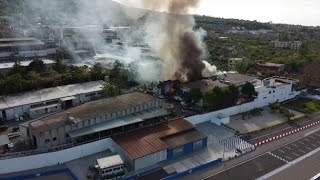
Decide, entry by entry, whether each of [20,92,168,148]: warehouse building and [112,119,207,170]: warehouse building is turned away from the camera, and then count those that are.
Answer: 0

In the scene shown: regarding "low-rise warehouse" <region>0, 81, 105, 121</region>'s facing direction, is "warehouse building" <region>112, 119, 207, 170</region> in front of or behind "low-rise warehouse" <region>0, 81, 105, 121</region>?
in front

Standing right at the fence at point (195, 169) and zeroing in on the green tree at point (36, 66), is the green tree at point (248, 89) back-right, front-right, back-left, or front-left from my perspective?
front-right

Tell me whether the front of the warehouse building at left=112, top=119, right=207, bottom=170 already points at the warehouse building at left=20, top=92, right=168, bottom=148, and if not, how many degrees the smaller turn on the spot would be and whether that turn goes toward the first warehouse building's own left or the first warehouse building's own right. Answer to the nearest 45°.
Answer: approximately 135° to the first warehouse building's own right

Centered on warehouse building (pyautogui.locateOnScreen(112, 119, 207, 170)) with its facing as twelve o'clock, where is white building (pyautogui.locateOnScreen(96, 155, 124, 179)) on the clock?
The white building is roughly at 3 o'clock from the warehouse building.

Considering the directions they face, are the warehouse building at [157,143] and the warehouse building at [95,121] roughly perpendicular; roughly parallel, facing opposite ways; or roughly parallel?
roughly parallel

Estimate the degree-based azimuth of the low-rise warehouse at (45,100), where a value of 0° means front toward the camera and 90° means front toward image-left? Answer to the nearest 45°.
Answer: approximately 315°

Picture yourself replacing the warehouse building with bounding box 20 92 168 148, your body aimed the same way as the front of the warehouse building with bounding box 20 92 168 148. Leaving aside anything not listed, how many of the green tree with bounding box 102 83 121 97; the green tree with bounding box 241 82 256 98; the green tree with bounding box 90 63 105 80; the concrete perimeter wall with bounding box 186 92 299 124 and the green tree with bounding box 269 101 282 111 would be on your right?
0

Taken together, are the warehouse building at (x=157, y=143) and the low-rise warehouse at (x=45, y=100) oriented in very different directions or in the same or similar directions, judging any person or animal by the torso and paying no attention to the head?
same or similar directions

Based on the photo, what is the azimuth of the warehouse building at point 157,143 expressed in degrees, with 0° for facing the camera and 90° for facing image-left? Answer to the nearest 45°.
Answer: approximately 315°

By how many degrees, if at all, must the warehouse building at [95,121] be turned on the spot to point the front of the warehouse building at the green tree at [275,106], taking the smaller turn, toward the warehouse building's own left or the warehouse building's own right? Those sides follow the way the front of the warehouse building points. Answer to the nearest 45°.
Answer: approximately 45° to the warehouse building's own left

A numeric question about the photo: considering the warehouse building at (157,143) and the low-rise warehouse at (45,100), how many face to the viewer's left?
0

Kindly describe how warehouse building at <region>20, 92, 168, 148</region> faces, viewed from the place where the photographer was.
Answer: facing the viewer and to the right of the viewer

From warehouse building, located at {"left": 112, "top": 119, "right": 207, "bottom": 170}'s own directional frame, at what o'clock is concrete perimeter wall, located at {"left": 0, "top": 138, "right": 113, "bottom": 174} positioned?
The concrete perimeter wall is roughly at 4 o'clock from the warehouse building.

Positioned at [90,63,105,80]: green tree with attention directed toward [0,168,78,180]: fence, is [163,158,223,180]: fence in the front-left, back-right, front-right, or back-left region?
front-left

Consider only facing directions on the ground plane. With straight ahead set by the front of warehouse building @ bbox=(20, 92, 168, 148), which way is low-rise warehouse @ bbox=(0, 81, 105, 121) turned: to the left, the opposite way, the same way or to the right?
the same way

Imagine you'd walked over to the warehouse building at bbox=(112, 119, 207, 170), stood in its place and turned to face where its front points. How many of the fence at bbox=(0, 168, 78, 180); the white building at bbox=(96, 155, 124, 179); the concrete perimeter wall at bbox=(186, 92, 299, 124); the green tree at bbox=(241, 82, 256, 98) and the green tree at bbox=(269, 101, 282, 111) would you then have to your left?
3

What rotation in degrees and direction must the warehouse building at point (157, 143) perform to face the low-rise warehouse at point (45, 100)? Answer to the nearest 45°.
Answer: approximately 180°

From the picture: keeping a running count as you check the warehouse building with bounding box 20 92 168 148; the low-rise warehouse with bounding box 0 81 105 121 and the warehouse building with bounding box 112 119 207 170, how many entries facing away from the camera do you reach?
0

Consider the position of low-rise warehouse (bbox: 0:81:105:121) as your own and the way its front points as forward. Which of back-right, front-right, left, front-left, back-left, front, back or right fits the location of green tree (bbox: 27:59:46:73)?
back-left

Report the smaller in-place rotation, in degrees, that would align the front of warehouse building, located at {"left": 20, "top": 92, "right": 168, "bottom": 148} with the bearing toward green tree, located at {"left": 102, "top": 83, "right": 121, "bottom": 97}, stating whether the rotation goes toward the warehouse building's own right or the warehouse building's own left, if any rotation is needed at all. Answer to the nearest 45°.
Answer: approximately 135° to the warehouse building's own left

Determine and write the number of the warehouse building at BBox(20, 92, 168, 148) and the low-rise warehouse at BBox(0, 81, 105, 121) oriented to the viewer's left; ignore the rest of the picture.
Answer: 0
